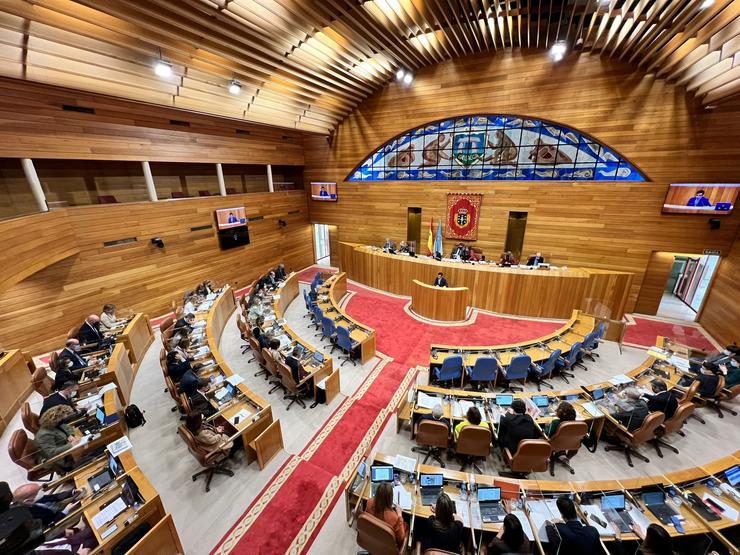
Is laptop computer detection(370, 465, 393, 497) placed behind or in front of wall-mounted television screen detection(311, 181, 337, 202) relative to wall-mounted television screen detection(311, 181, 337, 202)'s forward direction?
in front

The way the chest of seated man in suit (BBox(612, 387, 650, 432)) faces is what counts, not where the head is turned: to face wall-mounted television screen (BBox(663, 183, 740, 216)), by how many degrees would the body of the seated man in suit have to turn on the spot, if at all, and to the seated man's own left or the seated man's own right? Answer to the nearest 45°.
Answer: approximately 45° to the seated man's own right

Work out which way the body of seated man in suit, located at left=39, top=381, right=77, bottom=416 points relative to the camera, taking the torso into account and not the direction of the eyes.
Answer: to the viewer's right

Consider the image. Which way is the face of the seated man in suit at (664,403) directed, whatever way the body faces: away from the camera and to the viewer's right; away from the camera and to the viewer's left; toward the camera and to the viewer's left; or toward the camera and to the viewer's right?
away from the camera and to the viewer's left

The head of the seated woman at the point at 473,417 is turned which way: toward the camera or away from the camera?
away from the camera

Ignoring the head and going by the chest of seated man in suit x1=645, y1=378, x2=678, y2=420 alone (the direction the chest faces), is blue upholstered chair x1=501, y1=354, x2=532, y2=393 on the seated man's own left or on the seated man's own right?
on the seated man's own left

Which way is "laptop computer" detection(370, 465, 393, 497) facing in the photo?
toward the camera

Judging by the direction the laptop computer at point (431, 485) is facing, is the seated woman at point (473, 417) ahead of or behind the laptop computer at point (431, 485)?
behind

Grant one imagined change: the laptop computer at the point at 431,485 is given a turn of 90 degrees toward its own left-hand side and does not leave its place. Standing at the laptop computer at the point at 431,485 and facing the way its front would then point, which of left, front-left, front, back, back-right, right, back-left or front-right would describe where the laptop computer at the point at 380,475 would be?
back

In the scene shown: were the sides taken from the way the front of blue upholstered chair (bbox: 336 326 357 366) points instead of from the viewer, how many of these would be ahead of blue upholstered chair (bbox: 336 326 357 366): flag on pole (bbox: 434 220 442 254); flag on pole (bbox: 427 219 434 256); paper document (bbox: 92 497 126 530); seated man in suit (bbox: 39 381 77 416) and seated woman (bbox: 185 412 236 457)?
2

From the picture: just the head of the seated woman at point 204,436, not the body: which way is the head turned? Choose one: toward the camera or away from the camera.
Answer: away from the camera

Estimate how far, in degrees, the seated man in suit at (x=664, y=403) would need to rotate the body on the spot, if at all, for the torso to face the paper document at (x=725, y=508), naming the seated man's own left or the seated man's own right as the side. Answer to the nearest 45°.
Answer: approximately 180°

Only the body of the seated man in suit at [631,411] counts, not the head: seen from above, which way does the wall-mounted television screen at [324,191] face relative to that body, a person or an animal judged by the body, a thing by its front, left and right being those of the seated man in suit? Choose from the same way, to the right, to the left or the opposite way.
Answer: the opposite way

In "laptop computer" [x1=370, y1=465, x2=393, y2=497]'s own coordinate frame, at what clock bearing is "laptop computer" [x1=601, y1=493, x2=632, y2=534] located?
"laptop computer" [x1=601, y1=493, x2=632, y2=534] is roughly at 9 o'clock from "laptop computer" [x1=370, y1=465, x2=393, y2=497].

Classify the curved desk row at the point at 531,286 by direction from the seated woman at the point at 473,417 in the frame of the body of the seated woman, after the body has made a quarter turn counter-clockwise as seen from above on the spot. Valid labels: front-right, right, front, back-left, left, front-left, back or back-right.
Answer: right

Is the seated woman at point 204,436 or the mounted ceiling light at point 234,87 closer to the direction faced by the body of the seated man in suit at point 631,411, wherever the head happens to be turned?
the mounted ceiling light

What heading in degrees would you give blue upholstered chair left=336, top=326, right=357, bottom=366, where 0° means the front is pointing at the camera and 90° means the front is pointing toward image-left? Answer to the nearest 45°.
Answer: approximately 225°

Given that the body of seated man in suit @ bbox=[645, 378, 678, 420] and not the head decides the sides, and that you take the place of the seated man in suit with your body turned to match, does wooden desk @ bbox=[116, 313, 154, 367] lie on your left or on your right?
on your left

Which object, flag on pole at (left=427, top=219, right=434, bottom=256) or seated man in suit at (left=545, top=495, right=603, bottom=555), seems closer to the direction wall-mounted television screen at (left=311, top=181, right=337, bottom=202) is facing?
the seated man in suit

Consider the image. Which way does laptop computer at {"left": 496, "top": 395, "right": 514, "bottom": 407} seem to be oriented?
toward the camera

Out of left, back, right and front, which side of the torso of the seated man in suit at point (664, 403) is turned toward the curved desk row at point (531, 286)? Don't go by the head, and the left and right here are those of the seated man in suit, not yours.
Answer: front
